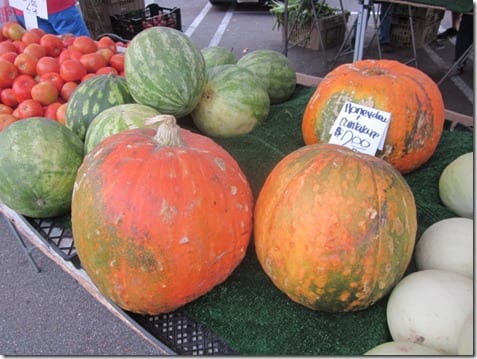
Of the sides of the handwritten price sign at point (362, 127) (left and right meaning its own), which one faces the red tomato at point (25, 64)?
right

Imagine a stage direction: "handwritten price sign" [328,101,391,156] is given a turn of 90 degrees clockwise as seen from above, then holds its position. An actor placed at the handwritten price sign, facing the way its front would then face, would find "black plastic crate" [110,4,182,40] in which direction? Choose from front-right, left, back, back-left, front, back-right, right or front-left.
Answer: front-right

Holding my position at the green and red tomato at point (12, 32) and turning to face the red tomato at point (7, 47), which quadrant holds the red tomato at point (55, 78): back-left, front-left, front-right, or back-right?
front-left

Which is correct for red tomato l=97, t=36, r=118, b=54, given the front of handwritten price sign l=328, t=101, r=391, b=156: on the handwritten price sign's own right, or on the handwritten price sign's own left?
on the handwritten price sign's own right

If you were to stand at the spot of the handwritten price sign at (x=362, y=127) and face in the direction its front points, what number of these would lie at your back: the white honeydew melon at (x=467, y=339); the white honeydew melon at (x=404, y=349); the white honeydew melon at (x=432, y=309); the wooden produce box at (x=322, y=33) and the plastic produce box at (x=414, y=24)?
2

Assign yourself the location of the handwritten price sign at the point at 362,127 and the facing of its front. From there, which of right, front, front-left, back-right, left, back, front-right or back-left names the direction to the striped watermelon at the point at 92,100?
right

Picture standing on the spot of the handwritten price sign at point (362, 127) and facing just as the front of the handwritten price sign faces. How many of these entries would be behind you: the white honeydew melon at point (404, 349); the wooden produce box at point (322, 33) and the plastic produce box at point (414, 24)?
2

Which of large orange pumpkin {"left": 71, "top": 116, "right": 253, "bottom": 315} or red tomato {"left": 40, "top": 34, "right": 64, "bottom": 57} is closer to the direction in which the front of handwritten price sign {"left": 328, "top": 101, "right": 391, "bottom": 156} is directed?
the large orange pumpkin

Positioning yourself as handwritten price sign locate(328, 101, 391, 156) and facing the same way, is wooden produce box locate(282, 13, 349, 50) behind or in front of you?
behind

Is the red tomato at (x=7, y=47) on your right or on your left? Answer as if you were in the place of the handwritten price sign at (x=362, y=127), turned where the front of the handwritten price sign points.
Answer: on your right

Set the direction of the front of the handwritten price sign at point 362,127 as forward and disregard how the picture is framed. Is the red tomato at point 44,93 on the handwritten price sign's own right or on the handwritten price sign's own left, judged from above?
on the handwritten price sign's own right

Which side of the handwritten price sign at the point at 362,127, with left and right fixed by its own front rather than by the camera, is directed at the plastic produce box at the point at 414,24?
back

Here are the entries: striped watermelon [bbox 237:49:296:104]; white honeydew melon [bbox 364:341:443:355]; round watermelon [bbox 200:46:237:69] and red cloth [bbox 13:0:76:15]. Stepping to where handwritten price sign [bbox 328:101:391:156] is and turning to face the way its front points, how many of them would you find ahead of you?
1

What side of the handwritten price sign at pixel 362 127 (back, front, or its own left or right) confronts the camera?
front

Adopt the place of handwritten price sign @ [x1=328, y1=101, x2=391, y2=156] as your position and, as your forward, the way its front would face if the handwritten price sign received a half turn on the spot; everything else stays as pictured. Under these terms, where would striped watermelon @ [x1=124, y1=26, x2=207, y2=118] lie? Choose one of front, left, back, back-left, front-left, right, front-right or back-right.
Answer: left
